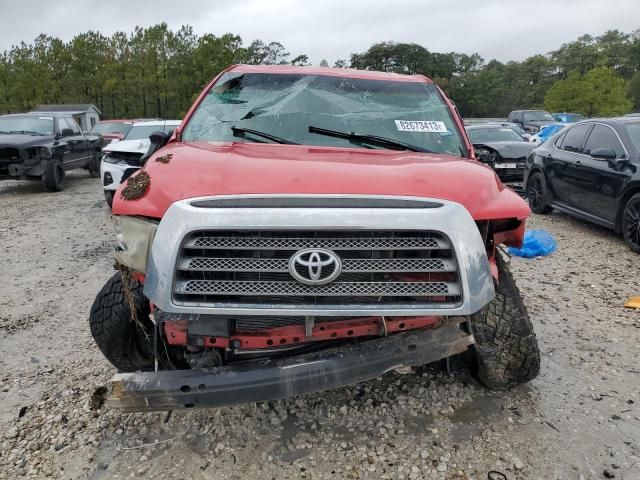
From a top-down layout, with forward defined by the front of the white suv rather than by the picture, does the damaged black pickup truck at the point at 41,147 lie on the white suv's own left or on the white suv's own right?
on the white suv's own right

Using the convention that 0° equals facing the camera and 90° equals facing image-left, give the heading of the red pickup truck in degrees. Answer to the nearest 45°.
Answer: approximately 0°

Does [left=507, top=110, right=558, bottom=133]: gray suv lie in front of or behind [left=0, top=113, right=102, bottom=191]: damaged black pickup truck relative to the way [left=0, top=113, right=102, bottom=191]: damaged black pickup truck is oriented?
behind

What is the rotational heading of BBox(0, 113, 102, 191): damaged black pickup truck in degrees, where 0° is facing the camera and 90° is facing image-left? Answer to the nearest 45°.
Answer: approximately 45°

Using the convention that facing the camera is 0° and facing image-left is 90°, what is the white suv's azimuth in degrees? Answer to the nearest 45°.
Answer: approximately 45°

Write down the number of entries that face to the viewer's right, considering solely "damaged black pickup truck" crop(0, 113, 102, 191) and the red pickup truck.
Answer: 0

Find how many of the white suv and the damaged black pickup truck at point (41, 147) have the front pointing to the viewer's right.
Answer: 0

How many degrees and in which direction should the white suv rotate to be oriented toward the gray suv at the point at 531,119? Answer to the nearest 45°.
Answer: approximately 180°

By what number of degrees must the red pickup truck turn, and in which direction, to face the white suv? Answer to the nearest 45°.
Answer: approximately 135° to its right

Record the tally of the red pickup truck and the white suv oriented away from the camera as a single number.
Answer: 0
